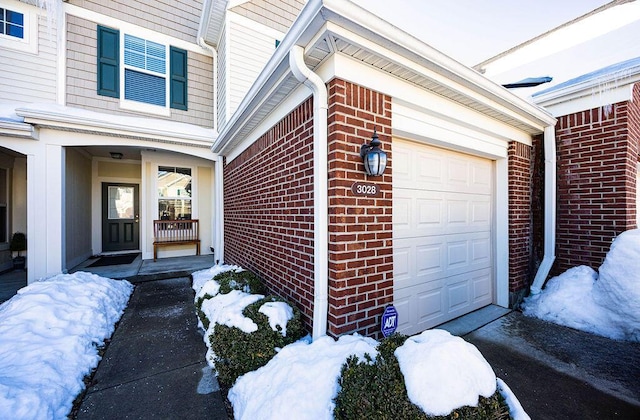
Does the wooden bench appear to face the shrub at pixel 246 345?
yes

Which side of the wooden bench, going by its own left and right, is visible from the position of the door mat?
right

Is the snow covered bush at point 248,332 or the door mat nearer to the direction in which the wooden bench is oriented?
the snow covered bush

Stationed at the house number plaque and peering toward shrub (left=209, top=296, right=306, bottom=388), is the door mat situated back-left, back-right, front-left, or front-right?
front-right

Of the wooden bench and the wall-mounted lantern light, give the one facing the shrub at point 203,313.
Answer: the wooden bench

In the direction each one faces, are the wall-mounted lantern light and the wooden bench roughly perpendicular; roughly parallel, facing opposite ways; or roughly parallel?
roughly parallel

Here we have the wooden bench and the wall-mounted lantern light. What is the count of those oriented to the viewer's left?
0

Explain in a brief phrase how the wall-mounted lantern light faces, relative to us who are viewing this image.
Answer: facing the viewer and to the right of the viewer

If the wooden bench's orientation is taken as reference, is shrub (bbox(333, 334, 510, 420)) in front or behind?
in front

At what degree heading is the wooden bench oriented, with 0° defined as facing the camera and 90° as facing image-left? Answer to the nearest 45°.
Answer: approximately 0°

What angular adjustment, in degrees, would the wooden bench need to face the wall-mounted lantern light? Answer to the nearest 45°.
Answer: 0° — it already faces it

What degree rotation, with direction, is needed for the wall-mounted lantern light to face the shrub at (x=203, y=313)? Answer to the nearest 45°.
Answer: approximately 135° to its right

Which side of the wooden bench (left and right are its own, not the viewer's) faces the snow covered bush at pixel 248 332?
front
